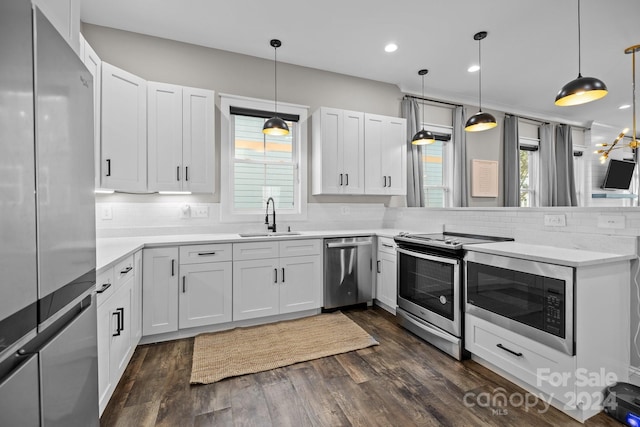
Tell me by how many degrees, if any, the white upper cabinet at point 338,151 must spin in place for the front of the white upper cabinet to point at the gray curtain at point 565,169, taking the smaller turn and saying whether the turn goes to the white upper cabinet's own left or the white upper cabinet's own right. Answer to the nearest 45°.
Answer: approximately 90° to the white upper cabinet's own left

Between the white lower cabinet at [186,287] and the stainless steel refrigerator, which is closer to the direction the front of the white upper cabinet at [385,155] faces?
the stainless steel refrigerator

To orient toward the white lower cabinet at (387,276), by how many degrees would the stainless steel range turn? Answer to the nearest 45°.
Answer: approximately 90° to its right

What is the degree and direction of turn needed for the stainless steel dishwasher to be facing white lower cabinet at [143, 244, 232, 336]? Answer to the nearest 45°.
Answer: approximately 90° to its right

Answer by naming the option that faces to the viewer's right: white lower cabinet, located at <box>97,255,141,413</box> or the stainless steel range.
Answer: the white lower cabinet

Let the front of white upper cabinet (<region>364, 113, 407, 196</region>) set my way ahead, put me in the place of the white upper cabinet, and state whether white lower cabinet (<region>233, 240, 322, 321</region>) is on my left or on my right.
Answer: on my right

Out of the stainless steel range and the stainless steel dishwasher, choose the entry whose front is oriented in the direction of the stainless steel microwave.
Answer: the stainless steel dishwasher

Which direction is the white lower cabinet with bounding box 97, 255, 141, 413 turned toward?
to the viewer's right

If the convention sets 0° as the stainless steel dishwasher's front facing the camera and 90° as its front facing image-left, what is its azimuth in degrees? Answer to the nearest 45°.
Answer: approximately 315°
